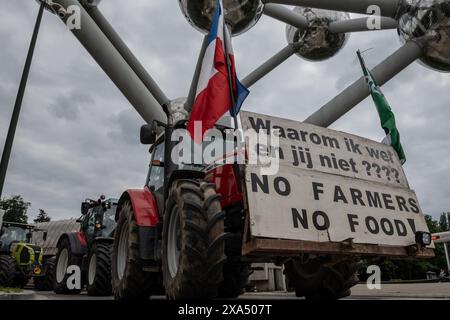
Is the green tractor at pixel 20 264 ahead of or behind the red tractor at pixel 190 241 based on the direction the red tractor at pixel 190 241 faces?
behind

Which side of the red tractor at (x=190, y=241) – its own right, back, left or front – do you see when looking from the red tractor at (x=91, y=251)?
back

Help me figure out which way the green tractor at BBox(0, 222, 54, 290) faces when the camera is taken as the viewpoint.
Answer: facing the viewer and to the right of the viewer

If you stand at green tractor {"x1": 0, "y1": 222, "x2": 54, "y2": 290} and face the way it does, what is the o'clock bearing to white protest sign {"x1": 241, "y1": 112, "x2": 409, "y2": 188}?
The white protest sign is roughly at 1 o'clock from the green tractor.

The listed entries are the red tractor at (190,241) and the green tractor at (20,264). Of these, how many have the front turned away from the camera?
0

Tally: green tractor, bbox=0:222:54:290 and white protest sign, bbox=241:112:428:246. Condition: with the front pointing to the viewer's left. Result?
0

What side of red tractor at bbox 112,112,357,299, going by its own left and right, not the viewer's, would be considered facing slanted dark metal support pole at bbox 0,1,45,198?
back

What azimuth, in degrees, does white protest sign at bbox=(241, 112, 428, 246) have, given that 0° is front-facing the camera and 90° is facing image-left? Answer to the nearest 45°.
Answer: approximately 315°

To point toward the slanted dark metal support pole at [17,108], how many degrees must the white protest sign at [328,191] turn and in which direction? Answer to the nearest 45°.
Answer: approximately 135° to its right

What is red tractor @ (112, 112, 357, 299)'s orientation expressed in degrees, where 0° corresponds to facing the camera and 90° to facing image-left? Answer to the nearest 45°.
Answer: approximately 315°

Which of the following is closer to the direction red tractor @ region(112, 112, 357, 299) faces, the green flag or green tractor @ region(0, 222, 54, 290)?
the green flag
